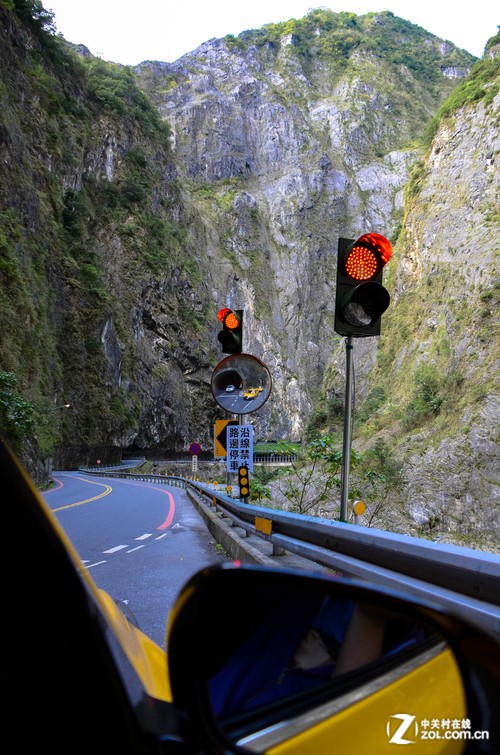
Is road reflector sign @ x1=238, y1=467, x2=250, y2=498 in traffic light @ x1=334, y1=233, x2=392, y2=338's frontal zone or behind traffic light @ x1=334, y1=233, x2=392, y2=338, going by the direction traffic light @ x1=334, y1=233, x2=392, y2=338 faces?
behind

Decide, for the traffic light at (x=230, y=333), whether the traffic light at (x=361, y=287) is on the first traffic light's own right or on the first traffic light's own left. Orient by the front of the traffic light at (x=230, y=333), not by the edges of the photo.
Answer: on the first traffic light's own left

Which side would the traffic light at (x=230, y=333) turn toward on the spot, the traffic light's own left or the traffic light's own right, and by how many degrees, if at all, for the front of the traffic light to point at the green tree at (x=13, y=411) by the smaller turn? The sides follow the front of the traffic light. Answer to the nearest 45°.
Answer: approximately 90° to the traffic light's own right

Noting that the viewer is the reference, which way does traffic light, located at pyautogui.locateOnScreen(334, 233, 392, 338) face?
facing the viewer and to the right of the viewer

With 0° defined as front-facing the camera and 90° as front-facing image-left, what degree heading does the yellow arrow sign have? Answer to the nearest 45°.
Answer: approximately 0°

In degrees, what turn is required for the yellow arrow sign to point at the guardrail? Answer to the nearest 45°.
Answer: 0° — it already faces it

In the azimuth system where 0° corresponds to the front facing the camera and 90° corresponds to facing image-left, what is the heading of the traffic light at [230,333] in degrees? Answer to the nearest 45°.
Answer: approximately 45°

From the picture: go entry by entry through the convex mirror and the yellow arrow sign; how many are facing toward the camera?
2
